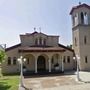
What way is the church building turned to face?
toward the camera
